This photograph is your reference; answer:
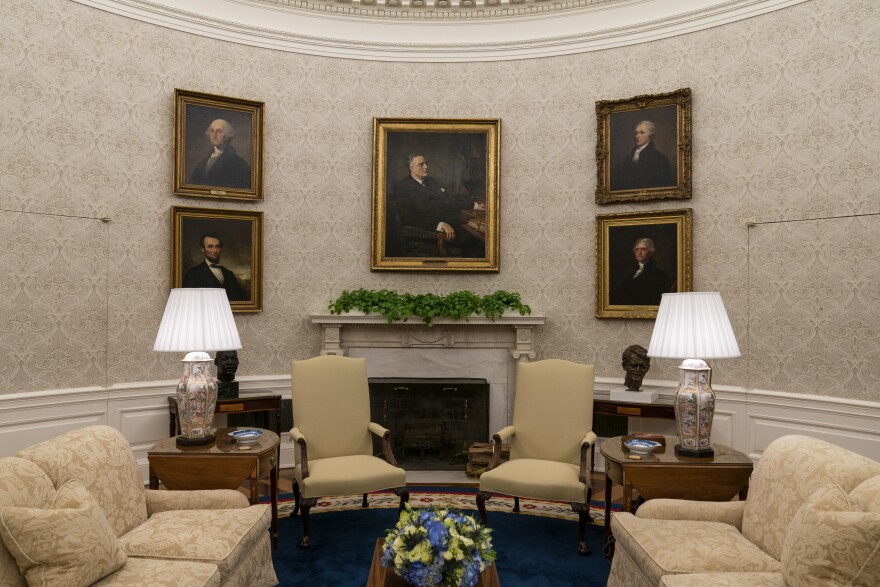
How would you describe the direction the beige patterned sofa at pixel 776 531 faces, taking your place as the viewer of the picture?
facing to the left of the viewer

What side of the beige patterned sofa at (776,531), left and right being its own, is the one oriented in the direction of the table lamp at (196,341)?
front

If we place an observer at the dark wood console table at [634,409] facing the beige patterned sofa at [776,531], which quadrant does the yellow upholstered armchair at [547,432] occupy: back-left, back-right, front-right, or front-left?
front-right

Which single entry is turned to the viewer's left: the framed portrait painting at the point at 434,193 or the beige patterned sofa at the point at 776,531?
the beige patterned sofa

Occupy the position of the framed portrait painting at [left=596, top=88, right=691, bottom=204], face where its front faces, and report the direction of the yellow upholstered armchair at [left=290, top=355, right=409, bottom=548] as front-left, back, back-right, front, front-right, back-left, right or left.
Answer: front

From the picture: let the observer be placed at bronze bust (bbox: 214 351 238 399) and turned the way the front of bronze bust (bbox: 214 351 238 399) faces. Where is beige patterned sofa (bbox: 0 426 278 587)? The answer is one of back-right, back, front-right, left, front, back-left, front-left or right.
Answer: front-right

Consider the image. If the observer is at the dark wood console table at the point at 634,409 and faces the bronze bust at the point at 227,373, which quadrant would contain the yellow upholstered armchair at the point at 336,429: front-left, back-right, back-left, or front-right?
front-left

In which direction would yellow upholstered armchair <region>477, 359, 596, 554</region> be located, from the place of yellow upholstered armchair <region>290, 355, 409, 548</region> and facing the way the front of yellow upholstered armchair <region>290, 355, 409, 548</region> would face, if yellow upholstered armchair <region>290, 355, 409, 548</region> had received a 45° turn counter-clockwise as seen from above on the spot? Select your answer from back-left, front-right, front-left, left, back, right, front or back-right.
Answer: front

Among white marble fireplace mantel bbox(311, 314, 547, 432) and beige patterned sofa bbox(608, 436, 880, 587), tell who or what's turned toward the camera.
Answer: the white marble fireplace mantel

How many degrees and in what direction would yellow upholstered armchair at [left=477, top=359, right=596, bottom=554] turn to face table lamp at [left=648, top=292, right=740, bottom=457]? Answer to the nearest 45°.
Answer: approximately 90° to its left

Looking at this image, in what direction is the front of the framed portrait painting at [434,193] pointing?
toward the camera

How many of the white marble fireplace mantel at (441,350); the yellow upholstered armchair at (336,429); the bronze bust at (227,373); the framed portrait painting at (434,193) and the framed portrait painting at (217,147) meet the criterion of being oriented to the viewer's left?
0
